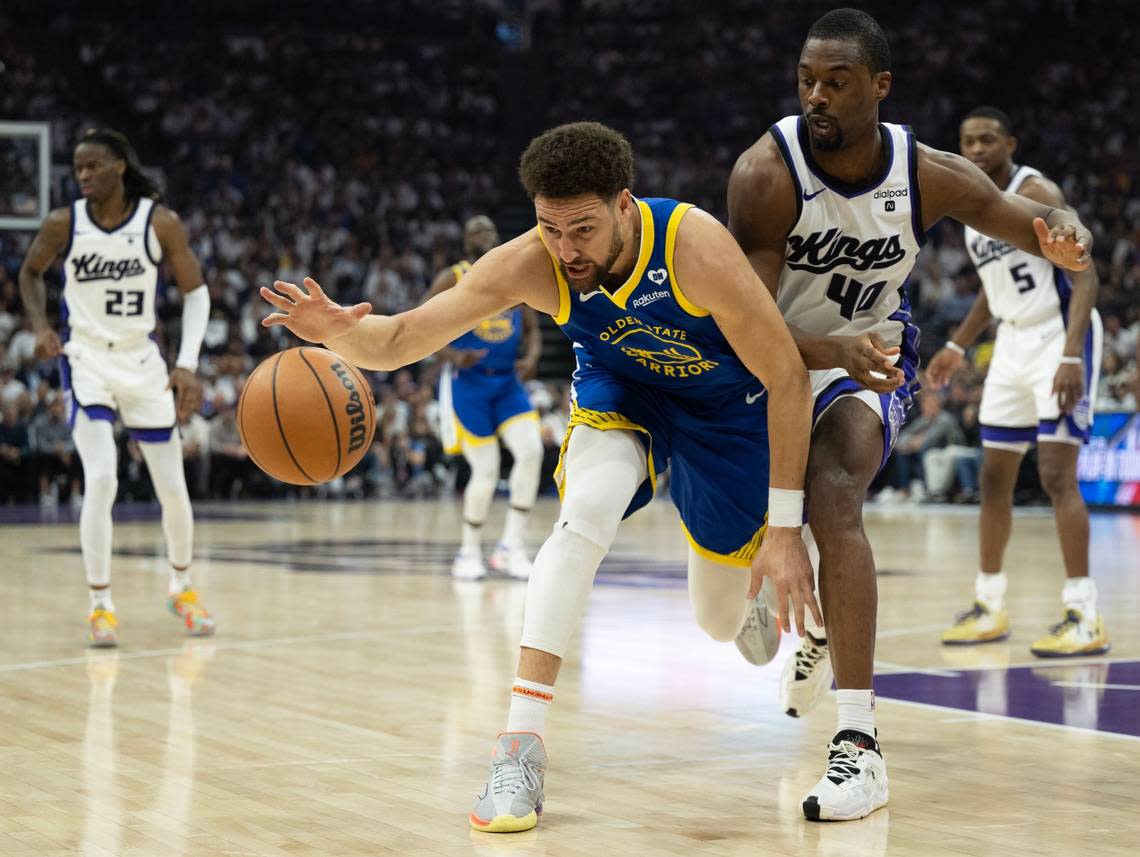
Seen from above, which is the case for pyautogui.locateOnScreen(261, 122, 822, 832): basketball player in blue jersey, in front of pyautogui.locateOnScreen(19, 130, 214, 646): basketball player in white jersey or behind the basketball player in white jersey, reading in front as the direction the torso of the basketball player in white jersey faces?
in front

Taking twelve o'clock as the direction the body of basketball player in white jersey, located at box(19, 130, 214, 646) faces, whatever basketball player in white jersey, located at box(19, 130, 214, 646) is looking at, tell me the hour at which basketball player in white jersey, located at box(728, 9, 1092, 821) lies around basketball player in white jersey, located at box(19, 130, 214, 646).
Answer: basketball player in white jersey, located at box(728, 9, 1092, 821) is roughly at 11 o'clock from basketball player in white jersey, located at box(19, 130, 214, 646).

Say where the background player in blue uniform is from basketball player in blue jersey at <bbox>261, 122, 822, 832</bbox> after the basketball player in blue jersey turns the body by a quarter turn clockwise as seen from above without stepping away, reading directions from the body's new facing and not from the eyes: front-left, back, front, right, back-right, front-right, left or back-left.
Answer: front-right

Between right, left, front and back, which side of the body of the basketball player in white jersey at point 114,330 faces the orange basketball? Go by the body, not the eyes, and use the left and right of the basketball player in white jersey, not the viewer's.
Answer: front

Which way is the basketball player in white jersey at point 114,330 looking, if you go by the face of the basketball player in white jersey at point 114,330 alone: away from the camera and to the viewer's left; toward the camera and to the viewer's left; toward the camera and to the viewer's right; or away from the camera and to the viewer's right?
toward the camera and to the viewer's left

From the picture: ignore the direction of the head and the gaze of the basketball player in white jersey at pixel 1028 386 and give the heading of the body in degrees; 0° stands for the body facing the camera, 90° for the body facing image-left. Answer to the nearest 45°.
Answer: approximately 45°

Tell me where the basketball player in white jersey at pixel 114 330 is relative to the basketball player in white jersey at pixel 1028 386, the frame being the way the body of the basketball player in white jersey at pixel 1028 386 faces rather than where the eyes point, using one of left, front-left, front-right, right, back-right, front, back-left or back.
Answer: front-right

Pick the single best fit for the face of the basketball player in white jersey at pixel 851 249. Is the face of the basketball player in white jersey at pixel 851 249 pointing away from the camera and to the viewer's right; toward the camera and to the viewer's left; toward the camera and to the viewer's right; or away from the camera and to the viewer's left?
toward the camera and to the viewer's left

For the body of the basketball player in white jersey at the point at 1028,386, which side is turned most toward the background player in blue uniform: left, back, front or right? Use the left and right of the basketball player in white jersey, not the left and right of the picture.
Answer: right

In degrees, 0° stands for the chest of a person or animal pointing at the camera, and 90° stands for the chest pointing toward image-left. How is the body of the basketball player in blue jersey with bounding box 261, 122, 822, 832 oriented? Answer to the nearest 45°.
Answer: approximately 45°

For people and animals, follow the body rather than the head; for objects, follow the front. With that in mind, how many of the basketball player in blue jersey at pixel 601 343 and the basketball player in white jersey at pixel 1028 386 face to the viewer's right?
0

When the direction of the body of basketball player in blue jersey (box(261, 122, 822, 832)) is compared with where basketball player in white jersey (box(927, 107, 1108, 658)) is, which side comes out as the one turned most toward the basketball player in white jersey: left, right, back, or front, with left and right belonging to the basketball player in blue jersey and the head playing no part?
back
